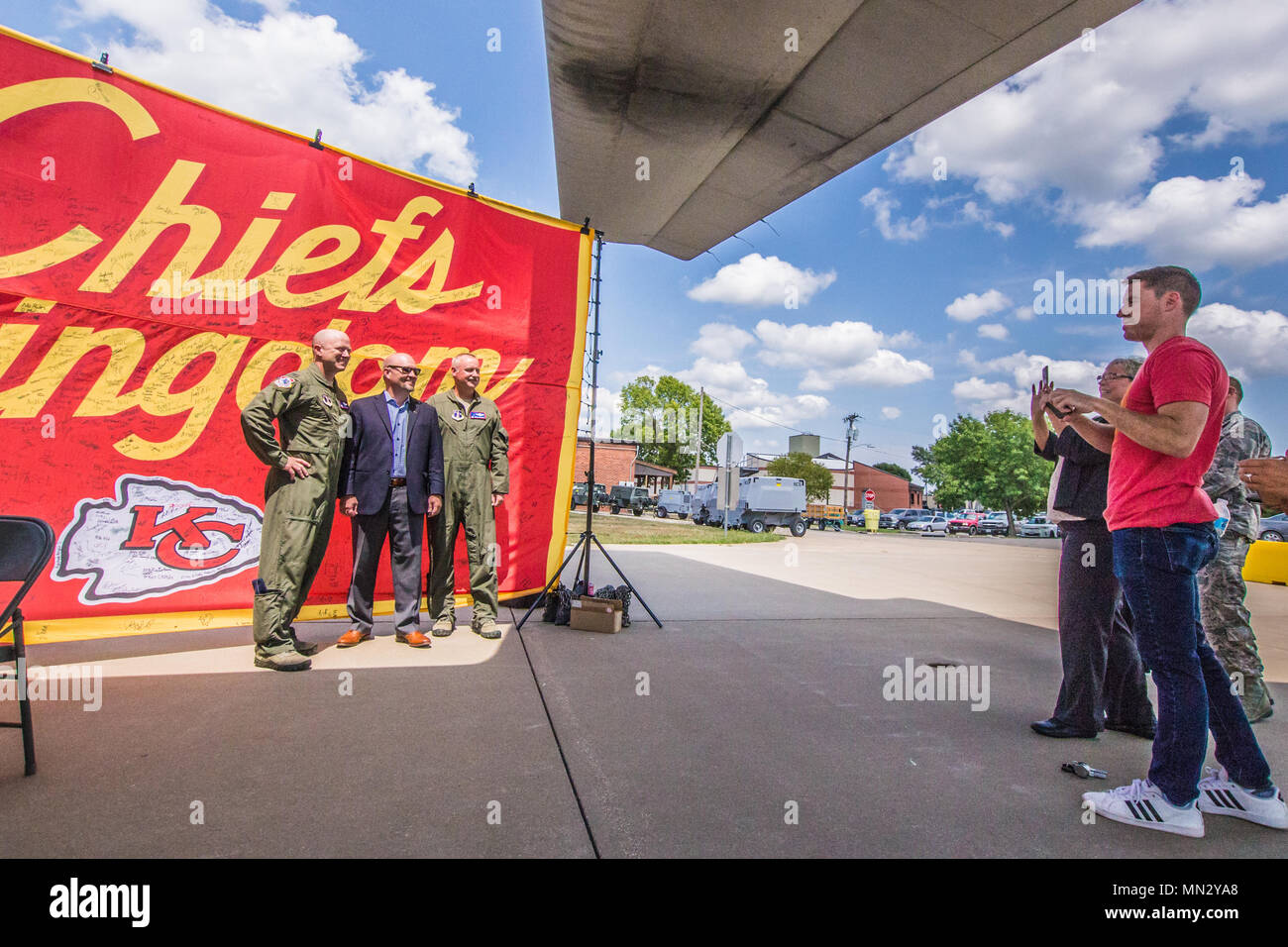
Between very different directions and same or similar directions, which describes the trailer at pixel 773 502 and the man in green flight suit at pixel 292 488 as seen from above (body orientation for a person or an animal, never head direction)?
very different directions

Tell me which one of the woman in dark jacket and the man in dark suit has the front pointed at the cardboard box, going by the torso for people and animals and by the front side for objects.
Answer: the woman in dark jacket

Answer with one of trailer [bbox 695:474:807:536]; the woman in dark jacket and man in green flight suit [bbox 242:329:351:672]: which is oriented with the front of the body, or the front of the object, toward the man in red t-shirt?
the man in green flight suit

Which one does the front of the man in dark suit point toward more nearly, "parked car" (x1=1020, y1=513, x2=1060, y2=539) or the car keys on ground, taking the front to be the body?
the car keys on ground

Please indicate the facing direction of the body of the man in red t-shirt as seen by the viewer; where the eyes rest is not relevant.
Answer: to the viewer's left

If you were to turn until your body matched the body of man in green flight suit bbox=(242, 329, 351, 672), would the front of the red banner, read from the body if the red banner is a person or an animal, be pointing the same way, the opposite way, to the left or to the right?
the same way

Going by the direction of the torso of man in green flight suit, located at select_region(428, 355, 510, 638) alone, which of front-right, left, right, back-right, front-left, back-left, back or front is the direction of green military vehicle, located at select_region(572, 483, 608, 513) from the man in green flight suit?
back

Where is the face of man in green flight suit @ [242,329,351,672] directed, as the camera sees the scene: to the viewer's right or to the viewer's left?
to the viewer's right

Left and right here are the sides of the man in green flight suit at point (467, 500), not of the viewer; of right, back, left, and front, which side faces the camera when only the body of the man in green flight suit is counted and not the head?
front

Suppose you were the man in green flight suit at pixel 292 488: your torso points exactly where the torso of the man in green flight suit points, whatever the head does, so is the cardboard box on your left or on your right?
on your left

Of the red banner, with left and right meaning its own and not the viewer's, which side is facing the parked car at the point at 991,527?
left

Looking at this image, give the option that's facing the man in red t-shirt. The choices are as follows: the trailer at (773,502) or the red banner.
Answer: the red banner

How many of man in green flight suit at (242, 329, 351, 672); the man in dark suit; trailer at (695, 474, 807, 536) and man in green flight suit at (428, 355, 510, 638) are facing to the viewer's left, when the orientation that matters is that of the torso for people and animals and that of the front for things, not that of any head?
1

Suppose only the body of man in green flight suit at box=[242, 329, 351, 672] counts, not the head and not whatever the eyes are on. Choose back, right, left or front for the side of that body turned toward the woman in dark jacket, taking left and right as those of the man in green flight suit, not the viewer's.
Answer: front

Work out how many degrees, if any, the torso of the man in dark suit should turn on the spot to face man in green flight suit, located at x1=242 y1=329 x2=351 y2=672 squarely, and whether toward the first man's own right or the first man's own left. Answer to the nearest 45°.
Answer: approximately 45° to the first man's own right

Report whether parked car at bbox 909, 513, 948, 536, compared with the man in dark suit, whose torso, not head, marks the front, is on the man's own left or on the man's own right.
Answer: on the man's own left

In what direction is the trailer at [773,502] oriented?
to the viewer's left

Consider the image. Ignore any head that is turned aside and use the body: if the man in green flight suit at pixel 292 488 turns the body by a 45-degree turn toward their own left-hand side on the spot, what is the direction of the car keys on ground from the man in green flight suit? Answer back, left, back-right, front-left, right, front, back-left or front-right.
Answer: front-right

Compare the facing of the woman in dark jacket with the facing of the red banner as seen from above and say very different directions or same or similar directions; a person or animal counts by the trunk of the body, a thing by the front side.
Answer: very different directions

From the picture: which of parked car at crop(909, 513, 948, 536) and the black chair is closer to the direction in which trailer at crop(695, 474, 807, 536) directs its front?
the black chair
